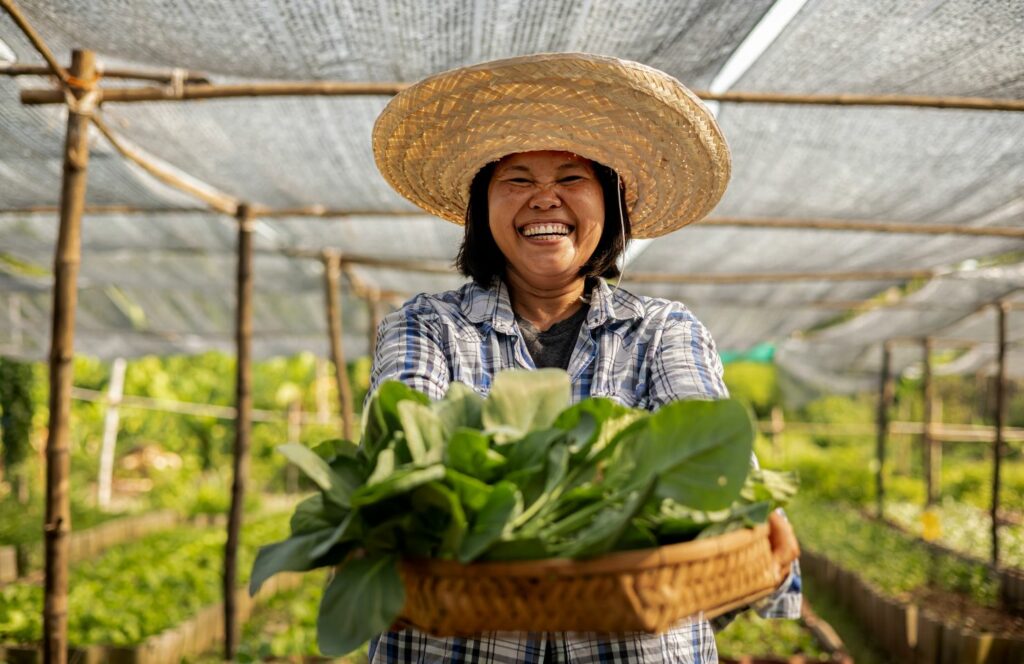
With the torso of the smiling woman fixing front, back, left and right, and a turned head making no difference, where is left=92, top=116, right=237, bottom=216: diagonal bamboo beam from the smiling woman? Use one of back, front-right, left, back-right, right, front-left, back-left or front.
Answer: back-right

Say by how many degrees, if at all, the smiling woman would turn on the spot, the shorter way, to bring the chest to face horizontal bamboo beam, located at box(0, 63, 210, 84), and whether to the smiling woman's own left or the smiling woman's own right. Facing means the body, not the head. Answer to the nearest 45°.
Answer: approximately 135° to the smiling woman's own right

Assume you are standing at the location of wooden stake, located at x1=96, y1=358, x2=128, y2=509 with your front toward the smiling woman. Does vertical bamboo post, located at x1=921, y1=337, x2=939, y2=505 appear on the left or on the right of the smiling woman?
left

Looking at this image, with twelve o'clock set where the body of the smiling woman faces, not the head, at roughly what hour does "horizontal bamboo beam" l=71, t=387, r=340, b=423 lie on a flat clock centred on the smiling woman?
The horizontal bamboo beam is roughly at 5 o'clock from the smiling woman.

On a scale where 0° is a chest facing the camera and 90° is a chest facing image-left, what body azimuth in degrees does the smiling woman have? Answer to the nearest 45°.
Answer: approximately 0°

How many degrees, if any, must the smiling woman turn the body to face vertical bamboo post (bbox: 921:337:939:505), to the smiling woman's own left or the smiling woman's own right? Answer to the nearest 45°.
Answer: approximately 135° to the smiling woman's own left
